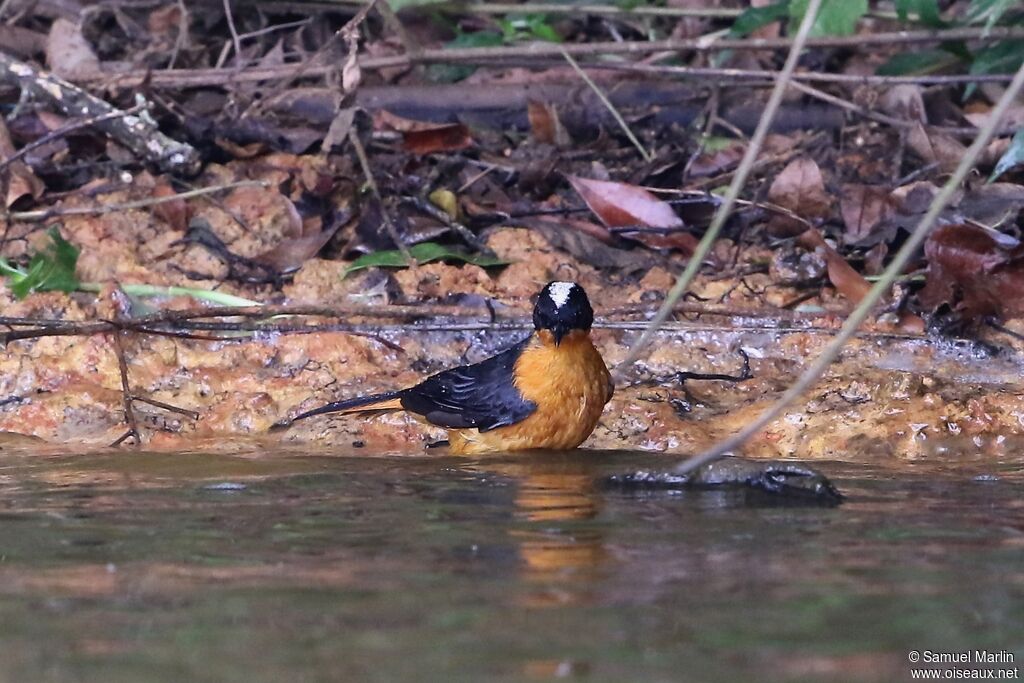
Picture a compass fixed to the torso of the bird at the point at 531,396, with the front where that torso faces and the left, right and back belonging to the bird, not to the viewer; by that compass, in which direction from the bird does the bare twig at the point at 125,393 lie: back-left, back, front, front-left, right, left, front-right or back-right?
back-right

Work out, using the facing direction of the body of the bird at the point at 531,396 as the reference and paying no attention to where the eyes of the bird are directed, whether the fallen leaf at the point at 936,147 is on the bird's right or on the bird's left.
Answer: on the bird's left

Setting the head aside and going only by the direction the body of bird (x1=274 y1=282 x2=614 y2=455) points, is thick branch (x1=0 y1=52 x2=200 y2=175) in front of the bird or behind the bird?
behind

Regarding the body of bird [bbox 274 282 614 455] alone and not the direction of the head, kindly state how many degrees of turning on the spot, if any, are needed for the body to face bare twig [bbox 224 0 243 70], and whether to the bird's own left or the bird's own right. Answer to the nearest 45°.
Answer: approximately 180°

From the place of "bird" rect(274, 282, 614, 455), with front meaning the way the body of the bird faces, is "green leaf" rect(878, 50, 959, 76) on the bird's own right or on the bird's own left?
on the bird's own left

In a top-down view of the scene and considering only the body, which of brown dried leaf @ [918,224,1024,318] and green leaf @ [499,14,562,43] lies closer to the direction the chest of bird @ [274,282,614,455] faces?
the brown dried leaf

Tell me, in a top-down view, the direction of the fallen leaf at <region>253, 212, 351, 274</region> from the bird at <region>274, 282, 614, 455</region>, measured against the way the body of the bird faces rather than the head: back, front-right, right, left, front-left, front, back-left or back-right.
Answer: back

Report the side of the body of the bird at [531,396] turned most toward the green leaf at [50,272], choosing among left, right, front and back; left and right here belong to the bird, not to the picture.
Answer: back

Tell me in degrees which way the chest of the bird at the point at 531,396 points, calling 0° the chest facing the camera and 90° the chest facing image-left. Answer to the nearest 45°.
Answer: approximately 315°

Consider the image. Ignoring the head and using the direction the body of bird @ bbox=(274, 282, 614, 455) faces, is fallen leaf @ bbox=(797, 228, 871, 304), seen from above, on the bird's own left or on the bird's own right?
on the bird's own left

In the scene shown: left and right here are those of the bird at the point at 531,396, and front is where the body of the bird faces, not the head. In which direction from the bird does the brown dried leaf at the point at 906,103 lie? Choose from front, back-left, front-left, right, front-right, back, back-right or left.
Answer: left

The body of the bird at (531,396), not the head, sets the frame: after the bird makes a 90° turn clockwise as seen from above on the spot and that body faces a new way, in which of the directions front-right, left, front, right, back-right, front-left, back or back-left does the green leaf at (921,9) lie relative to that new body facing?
back

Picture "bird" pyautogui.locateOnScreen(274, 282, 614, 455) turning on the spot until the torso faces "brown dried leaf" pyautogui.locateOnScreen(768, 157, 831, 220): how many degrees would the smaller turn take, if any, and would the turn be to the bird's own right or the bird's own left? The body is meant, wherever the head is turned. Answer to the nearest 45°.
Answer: approximately 90° to the bird's own left

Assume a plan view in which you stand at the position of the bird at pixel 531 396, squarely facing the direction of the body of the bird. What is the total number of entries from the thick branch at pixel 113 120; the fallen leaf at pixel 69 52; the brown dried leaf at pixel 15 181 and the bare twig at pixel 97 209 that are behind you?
4

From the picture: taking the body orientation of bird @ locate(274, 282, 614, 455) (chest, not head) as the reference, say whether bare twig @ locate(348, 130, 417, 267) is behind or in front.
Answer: behind
